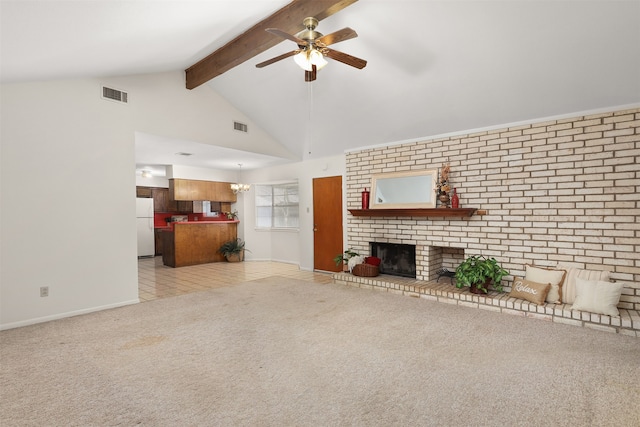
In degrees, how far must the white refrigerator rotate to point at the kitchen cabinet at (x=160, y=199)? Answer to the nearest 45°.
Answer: approximately 135° to its left

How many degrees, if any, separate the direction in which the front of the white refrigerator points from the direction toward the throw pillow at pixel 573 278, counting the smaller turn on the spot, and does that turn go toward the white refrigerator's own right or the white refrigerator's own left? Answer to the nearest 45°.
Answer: approximately 45° to the white refrigerator's own left

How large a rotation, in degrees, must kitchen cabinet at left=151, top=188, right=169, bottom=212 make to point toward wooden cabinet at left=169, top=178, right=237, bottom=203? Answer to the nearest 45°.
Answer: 0° — it already faces it

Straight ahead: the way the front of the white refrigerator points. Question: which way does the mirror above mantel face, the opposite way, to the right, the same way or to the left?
to the right

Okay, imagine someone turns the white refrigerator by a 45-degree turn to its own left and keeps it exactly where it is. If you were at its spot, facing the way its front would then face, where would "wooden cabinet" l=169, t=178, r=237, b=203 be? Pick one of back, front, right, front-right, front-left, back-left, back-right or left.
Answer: front

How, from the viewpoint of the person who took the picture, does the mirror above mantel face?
facing the viewer and to the left of the viewer

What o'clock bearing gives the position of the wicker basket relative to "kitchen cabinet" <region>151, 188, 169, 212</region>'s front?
The wicker basket is roughly at 11 o'clock from the kitchen cabinet.

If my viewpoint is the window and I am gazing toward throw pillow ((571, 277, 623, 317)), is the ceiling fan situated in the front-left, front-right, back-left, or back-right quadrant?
front-right

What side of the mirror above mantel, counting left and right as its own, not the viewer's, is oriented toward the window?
right

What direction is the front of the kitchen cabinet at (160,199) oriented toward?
toward the camera

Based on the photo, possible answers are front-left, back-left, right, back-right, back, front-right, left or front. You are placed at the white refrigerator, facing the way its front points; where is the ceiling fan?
front

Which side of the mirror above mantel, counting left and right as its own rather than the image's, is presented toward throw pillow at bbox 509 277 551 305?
left

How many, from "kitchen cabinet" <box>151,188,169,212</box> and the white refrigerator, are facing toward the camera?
2

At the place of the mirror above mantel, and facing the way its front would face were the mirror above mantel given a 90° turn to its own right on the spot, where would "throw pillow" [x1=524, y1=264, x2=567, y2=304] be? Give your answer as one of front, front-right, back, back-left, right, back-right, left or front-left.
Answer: back

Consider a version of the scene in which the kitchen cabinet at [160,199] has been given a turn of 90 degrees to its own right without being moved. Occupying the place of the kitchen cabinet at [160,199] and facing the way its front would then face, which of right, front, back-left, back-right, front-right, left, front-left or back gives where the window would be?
back-left

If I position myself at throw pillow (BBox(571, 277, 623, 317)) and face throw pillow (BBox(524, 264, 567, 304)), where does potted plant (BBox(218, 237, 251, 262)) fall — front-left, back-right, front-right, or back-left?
front-left

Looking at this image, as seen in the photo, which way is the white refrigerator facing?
toward the camera

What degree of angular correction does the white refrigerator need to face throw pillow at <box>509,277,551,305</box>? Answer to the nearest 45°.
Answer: approximately 45° to its left

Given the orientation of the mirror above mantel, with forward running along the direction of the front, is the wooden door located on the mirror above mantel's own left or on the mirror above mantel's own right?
on the mirror above mantel's own right
